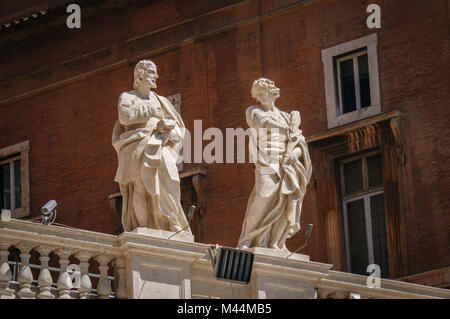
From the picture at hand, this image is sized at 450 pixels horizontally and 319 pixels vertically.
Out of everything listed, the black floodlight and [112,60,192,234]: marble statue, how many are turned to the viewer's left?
0

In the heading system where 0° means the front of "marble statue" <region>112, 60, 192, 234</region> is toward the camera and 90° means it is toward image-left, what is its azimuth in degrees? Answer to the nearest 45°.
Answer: approximately 315°

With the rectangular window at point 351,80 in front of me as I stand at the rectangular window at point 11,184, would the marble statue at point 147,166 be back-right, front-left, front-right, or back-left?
front-right

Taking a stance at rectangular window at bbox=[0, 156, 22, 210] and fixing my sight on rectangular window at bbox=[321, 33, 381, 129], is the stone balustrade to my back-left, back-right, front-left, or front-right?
front-right

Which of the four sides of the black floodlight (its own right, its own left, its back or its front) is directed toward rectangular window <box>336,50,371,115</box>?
back

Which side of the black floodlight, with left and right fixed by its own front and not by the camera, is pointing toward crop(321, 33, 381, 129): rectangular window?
back

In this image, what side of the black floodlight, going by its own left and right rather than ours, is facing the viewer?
front

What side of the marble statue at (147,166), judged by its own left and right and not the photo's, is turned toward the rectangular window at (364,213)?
left
